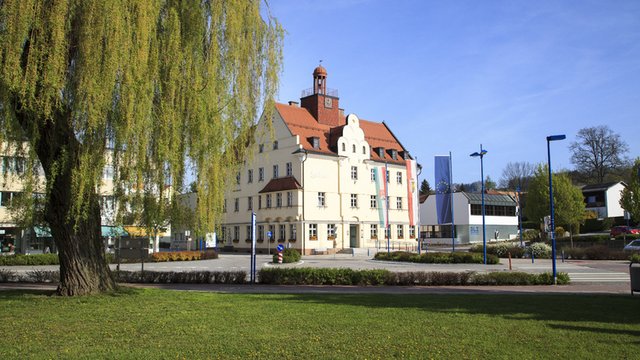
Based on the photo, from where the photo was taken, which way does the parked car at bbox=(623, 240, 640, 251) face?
to the viewer's left

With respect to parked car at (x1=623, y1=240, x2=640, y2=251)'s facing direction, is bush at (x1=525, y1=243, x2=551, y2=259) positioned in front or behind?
in front

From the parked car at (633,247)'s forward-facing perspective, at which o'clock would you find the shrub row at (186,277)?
The shrub row is roughly at 10 o'clock from the parked car.

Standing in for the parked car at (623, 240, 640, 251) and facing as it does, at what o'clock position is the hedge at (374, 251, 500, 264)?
The hedge is roughly at 10 o'clock from the parked car.

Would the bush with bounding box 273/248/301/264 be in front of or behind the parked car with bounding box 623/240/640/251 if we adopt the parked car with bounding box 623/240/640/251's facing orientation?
in front

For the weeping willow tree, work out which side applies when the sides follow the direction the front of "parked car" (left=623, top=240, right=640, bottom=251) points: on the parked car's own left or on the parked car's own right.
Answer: on the parked car's own left

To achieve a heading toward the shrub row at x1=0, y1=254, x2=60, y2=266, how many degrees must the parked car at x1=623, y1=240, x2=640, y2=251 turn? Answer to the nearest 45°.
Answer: approximately 45° to its left

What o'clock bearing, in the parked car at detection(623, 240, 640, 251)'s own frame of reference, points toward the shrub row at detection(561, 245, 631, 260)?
The shrub row is roughly at 10 o'clock from the parked car.
